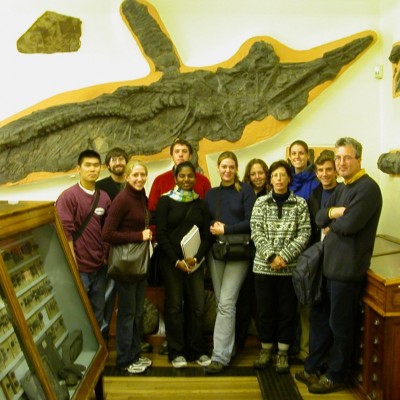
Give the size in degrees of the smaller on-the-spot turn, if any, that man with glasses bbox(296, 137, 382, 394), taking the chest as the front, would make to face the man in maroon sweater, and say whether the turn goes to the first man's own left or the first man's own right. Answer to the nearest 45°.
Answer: approximately 45° to the first man's own right

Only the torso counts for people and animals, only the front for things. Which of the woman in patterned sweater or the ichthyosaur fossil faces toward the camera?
the woman in patterned sweater

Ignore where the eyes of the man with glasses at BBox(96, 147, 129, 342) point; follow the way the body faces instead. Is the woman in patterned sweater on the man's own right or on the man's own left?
on the man's own left

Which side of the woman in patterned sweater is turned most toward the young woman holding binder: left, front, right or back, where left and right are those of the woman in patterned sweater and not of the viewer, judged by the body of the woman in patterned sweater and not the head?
right

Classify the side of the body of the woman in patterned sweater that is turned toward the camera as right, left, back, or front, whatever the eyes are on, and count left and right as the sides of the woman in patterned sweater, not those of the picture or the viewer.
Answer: front

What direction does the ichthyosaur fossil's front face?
to the viewer's right

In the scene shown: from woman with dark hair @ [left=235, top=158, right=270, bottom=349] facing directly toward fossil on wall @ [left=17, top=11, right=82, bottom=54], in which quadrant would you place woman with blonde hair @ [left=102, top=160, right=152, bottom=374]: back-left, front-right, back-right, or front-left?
front-left

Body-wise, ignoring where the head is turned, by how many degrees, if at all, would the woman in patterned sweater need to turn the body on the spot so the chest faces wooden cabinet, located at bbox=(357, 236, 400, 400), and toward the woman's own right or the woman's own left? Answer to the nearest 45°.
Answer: approximately 45° to the woman's own left

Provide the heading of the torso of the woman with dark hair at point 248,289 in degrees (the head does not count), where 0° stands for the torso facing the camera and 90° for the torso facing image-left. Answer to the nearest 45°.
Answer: approximately 0°

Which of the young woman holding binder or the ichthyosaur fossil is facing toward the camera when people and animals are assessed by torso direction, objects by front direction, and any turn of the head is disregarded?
the young woman holding binder
